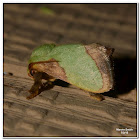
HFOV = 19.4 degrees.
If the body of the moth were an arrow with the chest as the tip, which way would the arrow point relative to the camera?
to the viewer's left
